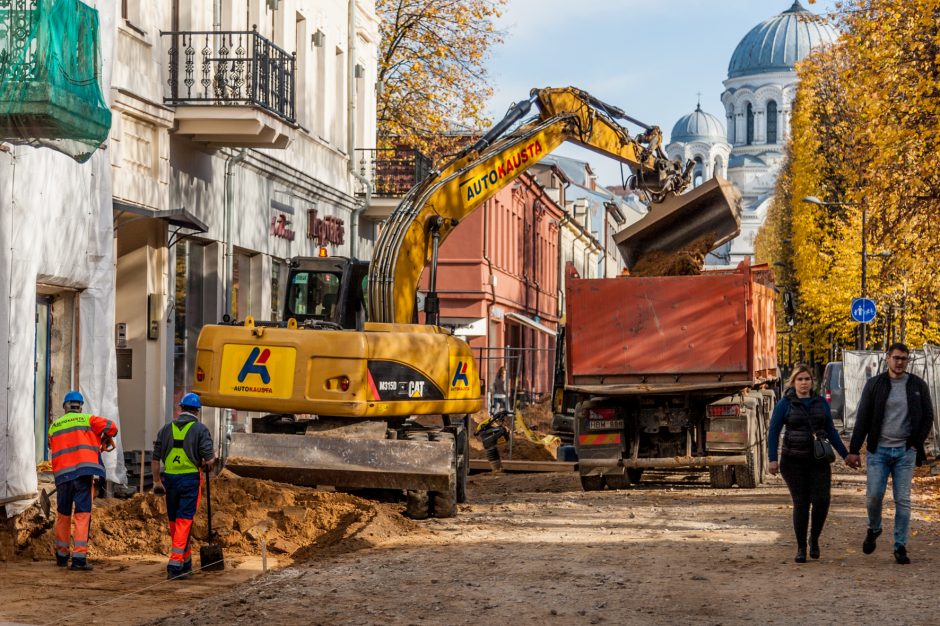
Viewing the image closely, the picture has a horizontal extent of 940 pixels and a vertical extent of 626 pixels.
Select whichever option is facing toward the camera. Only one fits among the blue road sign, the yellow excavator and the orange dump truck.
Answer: the blue road sign

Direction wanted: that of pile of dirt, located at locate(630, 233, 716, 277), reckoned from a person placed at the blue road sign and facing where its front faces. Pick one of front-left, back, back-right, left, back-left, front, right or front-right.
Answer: front

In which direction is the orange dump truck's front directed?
away from the camera

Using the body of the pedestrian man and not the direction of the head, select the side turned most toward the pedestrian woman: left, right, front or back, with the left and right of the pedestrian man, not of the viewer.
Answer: right

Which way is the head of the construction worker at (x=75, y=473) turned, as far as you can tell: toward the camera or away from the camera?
away from the camera

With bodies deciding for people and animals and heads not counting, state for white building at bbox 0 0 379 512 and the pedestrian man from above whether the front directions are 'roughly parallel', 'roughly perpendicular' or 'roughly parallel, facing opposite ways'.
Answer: roughly perpendicular

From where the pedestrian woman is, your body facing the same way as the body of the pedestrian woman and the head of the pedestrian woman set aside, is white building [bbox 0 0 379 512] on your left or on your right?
on your right

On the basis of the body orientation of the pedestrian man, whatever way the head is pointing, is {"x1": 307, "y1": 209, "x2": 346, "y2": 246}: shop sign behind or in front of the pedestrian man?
behind

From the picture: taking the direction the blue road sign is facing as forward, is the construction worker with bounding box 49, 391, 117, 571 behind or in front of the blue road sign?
in front

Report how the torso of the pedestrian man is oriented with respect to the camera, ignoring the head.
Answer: toward the camera

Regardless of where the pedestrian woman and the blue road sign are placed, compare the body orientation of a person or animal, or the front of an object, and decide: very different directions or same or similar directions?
same or similar directions

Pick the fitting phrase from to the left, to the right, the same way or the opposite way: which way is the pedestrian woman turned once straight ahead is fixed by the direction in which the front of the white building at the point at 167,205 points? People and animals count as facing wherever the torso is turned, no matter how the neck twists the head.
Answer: to the right

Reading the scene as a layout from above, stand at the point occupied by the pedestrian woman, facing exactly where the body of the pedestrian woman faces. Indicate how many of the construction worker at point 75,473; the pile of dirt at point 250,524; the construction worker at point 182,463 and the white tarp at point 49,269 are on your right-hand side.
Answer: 4

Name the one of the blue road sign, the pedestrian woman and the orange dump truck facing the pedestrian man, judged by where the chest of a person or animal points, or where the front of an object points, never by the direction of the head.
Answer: the blue road sign

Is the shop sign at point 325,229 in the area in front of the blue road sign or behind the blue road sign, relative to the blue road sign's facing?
in front

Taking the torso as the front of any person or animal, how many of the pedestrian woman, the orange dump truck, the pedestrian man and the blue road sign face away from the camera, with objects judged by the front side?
1
